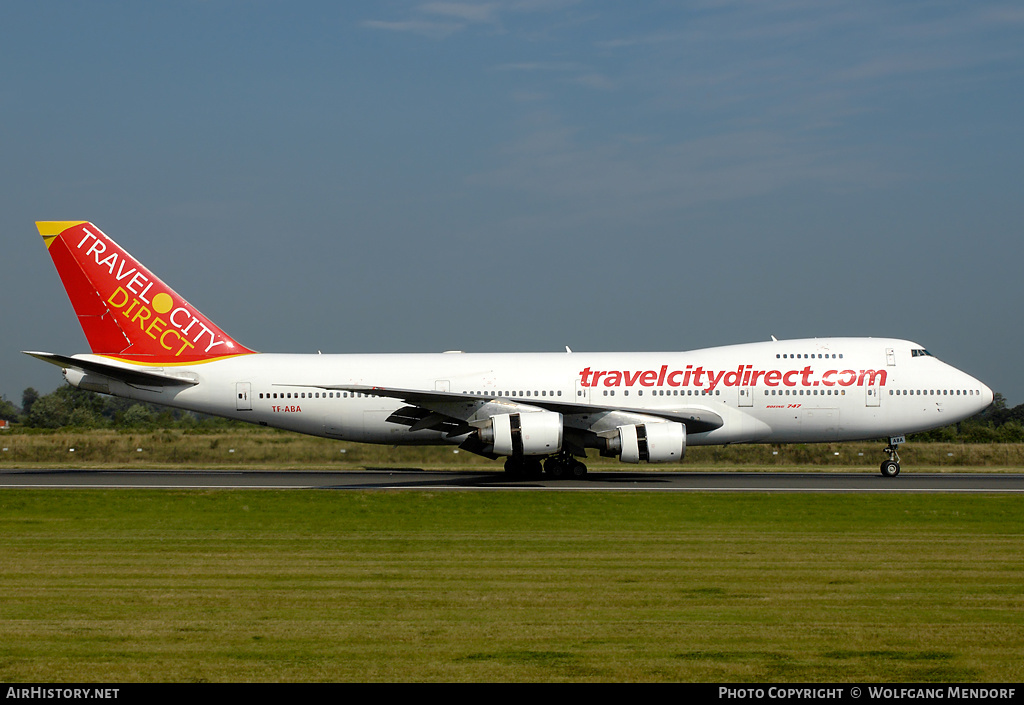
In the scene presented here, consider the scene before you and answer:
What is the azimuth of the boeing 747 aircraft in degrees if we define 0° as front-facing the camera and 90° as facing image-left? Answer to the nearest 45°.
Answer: approximately 270°
